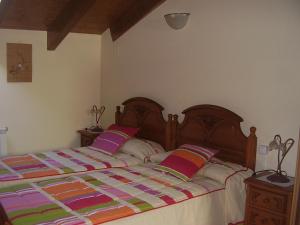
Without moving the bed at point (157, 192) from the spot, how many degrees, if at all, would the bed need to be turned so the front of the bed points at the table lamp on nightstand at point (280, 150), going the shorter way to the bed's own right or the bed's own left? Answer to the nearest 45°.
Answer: approximately 135° to the bed's own left

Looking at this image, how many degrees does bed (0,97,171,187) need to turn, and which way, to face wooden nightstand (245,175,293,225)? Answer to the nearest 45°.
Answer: approximately 90° to its left

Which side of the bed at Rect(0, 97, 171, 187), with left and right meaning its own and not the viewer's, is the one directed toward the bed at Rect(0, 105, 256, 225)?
left

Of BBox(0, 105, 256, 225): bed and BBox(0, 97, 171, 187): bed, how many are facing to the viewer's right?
0

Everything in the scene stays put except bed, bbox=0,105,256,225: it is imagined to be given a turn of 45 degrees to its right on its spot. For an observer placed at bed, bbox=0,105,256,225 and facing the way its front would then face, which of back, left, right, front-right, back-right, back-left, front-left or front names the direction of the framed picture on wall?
front-right

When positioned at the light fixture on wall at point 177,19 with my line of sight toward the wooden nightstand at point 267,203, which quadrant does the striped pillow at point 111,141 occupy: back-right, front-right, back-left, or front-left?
back-right

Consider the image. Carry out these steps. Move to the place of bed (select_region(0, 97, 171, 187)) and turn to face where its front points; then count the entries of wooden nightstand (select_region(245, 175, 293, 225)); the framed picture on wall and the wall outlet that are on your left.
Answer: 2

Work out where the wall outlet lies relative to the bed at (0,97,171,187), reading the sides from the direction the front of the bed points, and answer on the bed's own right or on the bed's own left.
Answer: on the bed's own left

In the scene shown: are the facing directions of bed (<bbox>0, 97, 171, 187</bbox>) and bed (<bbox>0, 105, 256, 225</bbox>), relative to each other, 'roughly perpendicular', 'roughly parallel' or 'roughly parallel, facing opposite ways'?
roughly parallel

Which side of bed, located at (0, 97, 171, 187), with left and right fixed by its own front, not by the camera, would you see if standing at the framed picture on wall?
right

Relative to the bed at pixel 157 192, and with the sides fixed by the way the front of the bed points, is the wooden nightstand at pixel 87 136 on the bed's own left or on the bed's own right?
on the bed's own right

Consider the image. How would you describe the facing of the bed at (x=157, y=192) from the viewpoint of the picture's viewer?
facing the viewer and to the left of the viewer
